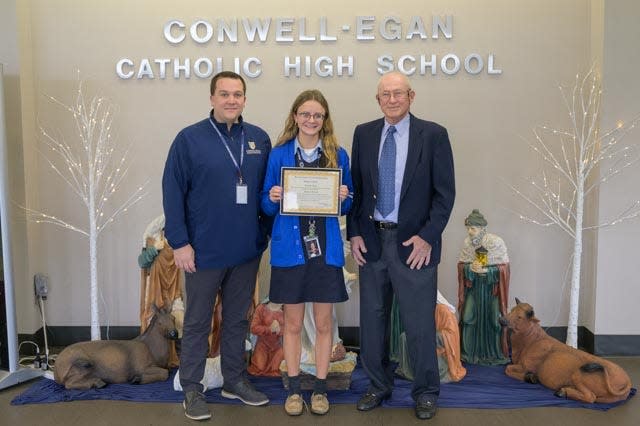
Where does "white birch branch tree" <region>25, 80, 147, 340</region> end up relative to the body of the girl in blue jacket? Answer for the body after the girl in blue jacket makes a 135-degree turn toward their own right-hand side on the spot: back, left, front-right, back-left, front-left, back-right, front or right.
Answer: front

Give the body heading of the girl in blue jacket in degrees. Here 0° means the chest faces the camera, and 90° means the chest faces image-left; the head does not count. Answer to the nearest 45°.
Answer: approximately 0°

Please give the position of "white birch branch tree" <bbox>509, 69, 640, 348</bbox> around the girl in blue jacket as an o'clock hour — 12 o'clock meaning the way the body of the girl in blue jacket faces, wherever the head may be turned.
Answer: The white birch branch tree is roughly at 8 o'clock from the girl in blue jacket.

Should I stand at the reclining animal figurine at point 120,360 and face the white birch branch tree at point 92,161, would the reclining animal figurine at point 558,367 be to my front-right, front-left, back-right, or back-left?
back-right

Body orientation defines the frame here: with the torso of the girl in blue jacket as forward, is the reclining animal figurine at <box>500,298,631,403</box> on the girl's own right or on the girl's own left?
on the girl's own left

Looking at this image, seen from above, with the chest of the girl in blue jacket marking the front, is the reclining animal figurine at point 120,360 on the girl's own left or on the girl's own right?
on the girl's own right

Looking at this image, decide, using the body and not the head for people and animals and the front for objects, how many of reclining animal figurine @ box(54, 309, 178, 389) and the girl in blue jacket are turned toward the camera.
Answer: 1

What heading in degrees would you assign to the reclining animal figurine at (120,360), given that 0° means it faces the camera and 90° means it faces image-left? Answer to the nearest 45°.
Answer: approximately 270°

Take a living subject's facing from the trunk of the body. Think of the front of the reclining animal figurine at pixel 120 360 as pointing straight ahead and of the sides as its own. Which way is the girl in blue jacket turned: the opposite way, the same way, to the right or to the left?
to the right

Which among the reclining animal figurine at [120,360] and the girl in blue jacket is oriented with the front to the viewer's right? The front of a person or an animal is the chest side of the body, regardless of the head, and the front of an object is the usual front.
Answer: the reclining animal figurine
